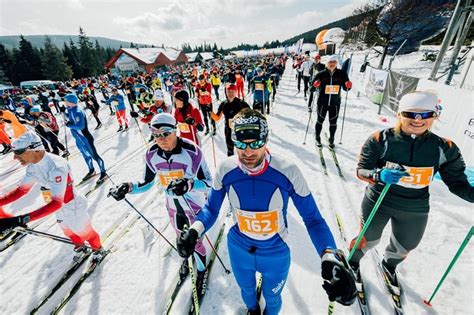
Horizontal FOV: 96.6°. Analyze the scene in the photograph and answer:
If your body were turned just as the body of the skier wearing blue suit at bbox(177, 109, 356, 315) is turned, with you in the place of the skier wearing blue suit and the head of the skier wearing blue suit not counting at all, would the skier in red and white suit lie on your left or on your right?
on your right

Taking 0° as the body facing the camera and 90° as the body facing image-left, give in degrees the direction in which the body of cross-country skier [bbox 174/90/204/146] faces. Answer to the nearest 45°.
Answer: approximately 45°

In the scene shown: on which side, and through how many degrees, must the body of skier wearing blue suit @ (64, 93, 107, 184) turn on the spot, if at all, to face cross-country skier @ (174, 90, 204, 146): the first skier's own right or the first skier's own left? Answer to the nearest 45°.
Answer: approximately 90° to the first skier's own left

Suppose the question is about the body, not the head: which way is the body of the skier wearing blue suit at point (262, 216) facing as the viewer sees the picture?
toward the camera

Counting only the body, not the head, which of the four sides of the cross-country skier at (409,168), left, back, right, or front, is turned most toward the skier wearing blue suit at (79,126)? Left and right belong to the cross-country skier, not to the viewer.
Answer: right

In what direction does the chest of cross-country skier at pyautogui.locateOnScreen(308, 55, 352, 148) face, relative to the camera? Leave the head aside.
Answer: toward the camera

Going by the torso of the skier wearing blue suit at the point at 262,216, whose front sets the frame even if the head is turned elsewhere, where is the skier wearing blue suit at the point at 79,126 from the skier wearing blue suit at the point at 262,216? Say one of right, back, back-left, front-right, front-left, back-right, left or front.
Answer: back-right

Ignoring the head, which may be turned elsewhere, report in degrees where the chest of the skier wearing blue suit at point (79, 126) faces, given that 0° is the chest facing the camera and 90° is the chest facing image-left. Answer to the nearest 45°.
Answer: approximately 45°

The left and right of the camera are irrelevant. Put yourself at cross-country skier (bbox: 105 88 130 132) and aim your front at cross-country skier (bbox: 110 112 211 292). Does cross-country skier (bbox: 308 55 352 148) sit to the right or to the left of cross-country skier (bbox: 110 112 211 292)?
left

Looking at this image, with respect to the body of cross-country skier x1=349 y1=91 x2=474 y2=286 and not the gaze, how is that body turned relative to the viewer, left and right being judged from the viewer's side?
facing the viewer

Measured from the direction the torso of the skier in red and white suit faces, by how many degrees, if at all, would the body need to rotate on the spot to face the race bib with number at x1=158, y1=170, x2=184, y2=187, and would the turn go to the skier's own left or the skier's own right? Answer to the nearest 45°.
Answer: approximately 90° to the skier's own left

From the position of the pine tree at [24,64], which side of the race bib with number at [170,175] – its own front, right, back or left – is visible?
back

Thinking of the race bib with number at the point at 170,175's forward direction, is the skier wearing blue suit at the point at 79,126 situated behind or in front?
behind

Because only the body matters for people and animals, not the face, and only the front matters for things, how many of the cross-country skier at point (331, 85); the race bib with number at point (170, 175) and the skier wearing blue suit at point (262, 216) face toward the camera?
3

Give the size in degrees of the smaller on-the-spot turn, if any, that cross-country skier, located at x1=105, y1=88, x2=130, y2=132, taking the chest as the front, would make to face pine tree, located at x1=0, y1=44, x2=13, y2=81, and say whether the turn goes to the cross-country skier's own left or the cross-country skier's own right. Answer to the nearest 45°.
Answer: approximately 135° to the cross-country skier's own right
